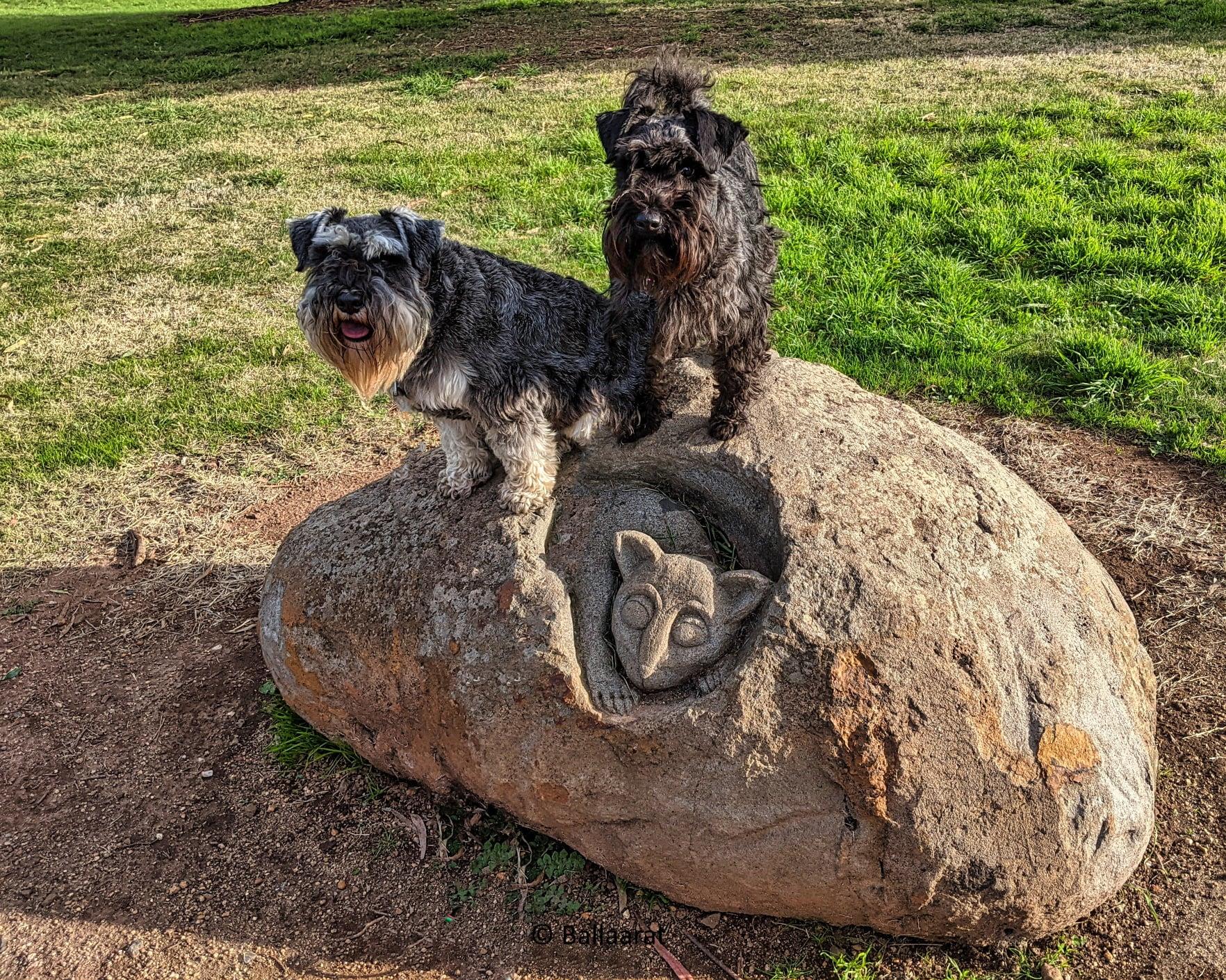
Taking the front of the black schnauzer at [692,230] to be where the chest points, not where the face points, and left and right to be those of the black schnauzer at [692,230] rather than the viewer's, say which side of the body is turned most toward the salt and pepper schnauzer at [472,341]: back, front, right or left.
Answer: right

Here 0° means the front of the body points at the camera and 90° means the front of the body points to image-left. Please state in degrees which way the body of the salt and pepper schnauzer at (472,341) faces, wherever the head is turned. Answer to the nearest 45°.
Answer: approximately 45°

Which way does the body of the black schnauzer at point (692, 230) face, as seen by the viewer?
toward the camera

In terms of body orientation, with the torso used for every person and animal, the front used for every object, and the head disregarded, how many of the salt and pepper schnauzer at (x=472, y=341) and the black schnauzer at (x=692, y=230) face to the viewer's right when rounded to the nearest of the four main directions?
0
